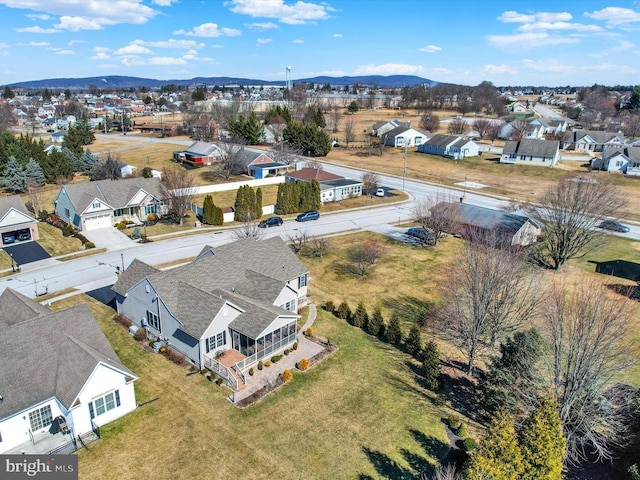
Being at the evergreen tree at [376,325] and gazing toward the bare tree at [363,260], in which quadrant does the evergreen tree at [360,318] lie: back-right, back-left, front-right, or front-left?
front-left

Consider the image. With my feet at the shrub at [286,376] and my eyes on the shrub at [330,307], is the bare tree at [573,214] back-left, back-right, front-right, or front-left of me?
front-right

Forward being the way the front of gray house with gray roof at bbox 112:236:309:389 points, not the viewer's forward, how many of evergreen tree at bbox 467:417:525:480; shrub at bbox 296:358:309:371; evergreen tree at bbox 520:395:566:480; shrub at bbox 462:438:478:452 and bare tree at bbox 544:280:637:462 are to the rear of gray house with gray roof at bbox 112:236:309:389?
5

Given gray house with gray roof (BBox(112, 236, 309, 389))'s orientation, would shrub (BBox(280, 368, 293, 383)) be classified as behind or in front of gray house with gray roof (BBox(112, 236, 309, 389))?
behind

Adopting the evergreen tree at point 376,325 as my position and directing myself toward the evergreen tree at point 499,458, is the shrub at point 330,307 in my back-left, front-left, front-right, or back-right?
back-right

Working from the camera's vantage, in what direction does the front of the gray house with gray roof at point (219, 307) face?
facing away from the viewer and to the left of the viewer

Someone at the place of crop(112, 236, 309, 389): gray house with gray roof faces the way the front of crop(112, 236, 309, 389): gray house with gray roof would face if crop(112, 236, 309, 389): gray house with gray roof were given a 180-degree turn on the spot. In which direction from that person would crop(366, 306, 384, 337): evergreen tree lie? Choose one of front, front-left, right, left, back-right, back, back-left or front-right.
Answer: front-left

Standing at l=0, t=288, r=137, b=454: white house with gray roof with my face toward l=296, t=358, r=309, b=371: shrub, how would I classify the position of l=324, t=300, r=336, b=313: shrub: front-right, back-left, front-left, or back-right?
front-left

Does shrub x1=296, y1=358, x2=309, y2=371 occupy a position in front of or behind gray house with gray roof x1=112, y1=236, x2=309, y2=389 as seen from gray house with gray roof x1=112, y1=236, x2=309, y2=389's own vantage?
behind

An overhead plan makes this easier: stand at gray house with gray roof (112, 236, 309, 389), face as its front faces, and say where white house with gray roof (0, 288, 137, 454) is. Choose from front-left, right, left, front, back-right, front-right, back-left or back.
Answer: left

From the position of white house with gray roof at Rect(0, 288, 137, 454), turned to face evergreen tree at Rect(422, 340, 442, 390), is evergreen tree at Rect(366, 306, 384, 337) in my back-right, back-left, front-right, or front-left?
front-left

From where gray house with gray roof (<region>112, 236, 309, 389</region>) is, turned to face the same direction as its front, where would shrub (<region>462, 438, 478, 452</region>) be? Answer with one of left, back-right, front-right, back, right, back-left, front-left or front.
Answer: back

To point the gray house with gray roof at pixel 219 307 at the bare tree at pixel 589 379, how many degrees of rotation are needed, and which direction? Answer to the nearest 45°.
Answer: approximately 180°

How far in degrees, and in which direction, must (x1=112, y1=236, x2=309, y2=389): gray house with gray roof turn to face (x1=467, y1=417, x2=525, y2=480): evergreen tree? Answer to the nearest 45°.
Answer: approximately 180°

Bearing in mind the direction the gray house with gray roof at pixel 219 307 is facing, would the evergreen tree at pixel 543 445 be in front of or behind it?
behind

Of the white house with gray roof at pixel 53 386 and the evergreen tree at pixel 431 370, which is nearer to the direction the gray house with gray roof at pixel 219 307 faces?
the white house with gray roof

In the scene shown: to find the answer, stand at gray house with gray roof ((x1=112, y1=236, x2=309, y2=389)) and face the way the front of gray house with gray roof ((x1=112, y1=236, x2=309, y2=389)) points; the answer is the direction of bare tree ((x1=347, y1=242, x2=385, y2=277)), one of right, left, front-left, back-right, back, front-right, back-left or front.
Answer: right

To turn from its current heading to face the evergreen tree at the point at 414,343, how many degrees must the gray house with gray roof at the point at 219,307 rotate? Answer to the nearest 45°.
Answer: approximately 135° to its right

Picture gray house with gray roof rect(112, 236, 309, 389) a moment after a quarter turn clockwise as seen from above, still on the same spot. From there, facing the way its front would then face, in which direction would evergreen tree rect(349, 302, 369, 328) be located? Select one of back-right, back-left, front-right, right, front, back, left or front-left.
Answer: front-right
